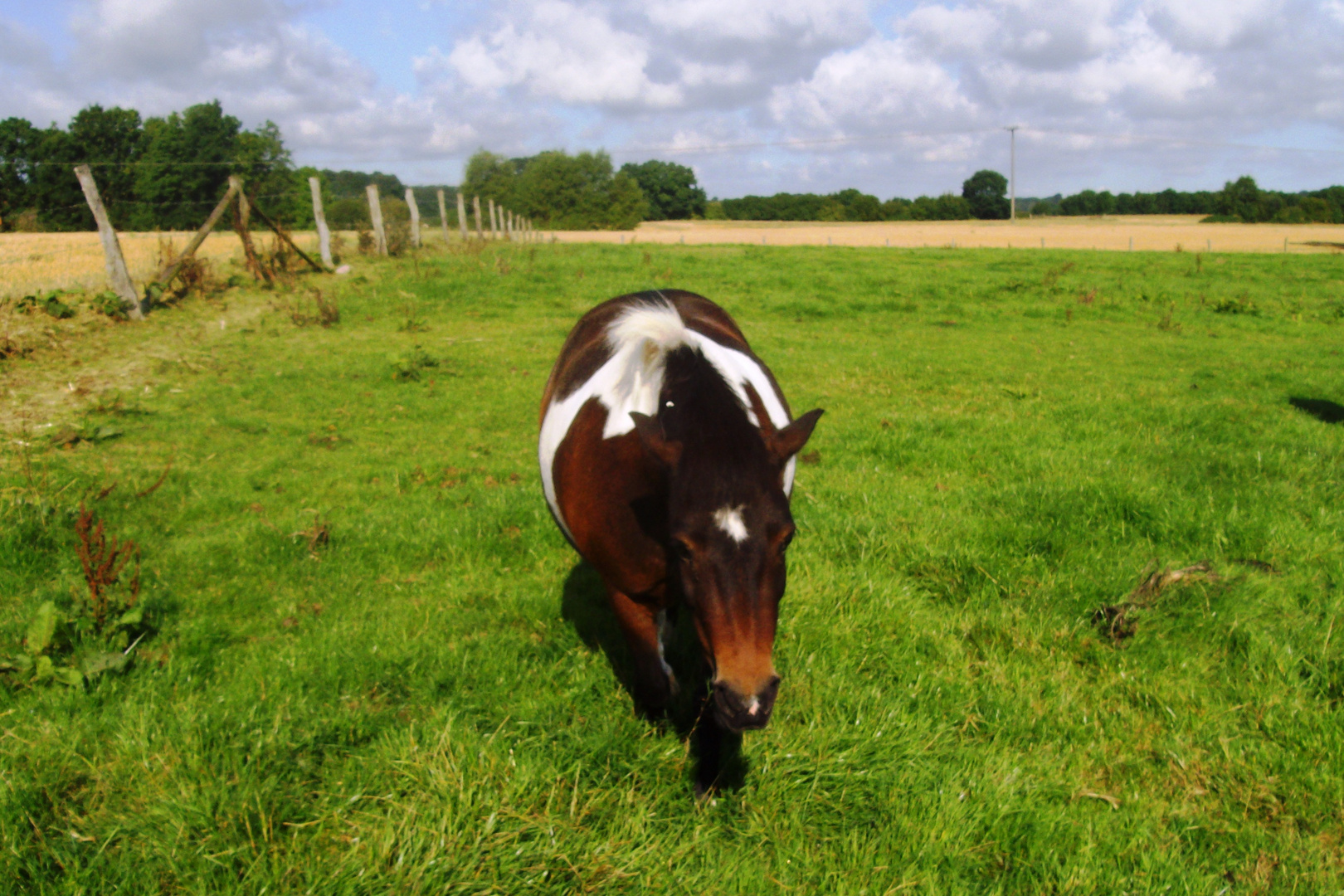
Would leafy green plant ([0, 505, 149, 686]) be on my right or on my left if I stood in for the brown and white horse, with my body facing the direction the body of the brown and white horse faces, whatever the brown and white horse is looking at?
on my right

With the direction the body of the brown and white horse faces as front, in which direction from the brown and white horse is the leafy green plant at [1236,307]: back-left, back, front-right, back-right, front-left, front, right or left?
back-left

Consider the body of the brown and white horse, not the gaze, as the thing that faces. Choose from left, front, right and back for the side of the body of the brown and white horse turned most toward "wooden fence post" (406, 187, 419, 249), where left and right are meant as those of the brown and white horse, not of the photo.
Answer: back

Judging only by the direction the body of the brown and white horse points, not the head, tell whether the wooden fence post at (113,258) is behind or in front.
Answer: behind

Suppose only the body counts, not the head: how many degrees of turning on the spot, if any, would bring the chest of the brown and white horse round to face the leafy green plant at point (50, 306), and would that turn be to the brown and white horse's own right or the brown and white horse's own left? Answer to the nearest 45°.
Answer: approximately 135° to the brown and white horse's own right

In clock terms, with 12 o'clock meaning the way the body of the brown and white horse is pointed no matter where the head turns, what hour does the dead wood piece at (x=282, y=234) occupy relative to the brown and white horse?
The dead wood piece is roughly at 5 o'clock from the brown and white horse.

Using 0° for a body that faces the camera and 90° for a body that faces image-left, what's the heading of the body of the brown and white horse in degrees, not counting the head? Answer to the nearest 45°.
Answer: approximately 0°
